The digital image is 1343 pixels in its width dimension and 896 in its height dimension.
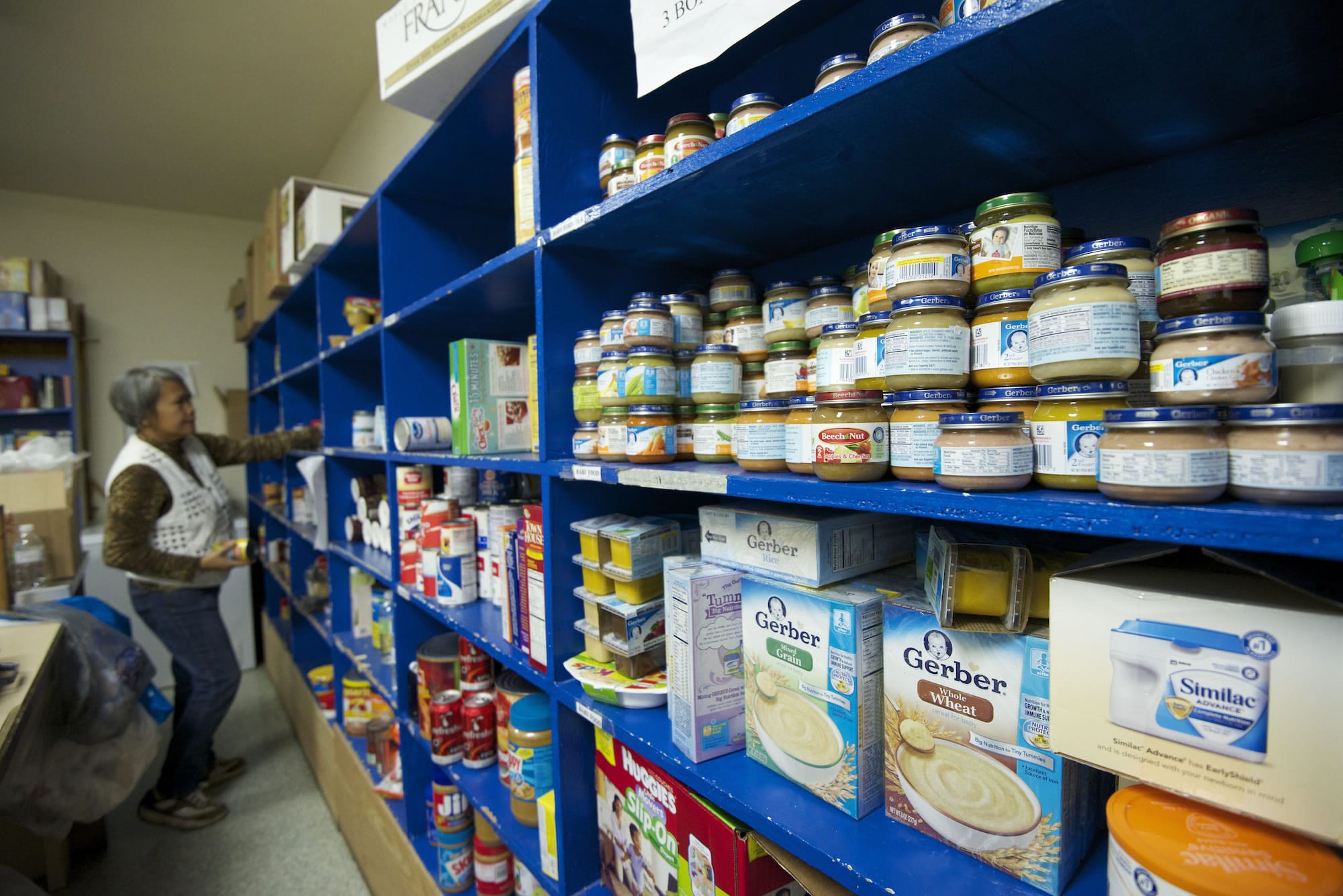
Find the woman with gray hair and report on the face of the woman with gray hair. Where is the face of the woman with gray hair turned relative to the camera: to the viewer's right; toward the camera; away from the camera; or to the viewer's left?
to the viewer's right

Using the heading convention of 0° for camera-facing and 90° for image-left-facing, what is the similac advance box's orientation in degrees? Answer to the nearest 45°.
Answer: approximately 45°

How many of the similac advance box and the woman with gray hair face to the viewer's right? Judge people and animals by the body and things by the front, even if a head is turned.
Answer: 1

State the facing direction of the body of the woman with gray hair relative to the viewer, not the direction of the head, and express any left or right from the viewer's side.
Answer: facing to the right of the viewer

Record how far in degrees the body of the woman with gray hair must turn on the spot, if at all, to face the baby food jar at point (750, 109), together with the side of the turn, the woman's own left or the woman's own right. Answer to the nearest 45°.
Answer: approximately 90° to the woman's own right

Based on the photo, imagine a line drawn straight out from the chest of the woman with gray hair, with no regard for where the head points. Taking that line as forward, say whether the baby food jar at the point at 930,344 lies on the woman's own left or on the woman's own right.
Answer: on the woman's own right

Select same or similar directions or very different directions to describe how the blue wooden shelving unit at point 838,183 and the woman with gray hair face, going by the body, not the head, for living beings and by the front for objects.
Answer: very different directions

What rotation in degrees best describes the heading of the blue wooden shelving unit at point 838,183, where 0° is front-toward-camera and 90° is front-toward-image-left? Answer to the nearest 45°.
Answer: approximately 45°

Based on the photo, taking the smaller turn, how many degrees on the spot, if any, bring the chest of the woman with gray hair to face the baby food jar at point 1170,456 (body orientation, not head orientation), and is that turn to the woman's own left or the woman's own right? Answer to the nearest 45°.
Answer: approximately 90° to the woman's own right

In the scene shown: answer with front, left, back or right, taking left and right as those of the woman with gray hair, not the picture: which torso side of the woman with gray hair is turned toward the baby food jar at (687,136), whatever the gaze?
right

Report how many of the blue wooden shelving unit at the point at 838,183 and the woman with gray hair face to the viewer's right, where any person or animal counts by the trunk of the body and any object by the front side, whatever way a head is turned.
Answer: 1
